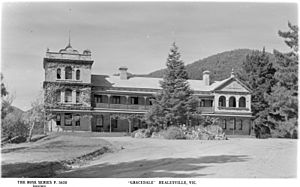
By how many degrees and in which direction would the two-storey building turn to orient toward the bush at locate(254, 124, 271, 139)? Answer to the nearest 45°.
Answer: approximately 90° to its left

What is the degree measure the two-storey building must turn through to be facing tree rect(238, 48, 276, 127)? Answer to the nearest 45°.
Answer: approximately 90° to its left

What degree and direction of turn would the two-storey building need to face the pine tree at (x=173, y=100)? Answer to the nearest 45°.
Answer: approximately 45° to its left

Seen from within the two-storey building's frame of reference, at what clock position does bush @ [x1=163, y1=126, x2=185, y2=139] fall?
The bush is roughly at 11 o'clock from the two-storey building.

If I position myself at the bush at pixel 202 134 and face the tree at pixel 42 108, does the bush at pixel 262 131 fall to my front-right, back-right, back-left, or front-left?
back-right

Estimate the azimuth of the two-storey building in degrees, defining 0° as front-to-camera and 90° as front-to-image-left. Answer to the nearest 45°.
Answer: approximately 0°
